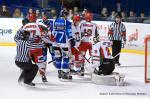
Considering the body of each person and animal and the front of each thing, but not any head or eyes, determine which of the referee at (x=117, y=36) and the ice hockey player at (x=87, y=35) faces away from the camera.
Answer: the ice hockey player

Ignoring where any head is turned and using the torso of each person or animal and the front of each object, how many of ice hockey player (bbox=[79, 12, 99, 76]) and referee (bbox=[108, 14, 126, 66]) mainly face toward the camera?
1

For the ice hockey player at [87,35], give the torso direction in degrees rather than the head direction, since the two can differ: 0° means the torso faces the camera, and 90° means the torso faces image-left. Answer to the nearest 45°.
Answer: approximately 180°

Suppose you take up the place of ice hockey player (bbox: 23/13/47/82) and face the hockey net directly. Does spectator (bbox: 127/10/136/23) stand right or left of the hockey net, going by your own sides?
left

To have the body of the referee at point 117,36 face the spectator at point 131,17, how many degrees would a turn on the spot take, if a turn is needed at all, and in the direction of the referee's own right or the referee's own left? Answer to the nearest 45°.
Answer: approximately 180°

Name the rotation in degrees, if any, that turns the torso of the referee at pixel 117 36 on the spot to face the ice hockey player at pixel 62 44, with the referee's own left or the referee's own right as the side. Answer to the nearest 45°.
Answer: approximately 45° to the referee's own right

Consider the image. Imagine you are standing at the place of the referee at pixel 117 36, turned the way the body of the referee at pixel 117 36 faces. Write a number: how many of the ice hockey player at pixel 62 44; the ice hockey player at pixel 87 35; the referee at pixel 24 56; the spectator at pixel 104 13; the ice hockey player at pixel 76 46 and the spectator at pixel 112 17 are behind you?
2

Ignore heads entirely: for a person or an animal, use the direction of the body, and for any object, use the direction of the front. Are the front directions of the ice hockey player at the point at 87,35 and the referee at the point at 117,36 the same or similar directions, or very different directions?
very different directions

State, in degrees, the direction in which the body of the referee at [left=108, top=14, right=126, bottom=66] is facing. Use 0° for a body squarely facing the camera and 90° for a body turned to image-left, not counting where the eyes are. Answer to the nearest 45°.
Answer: approximately 0°
